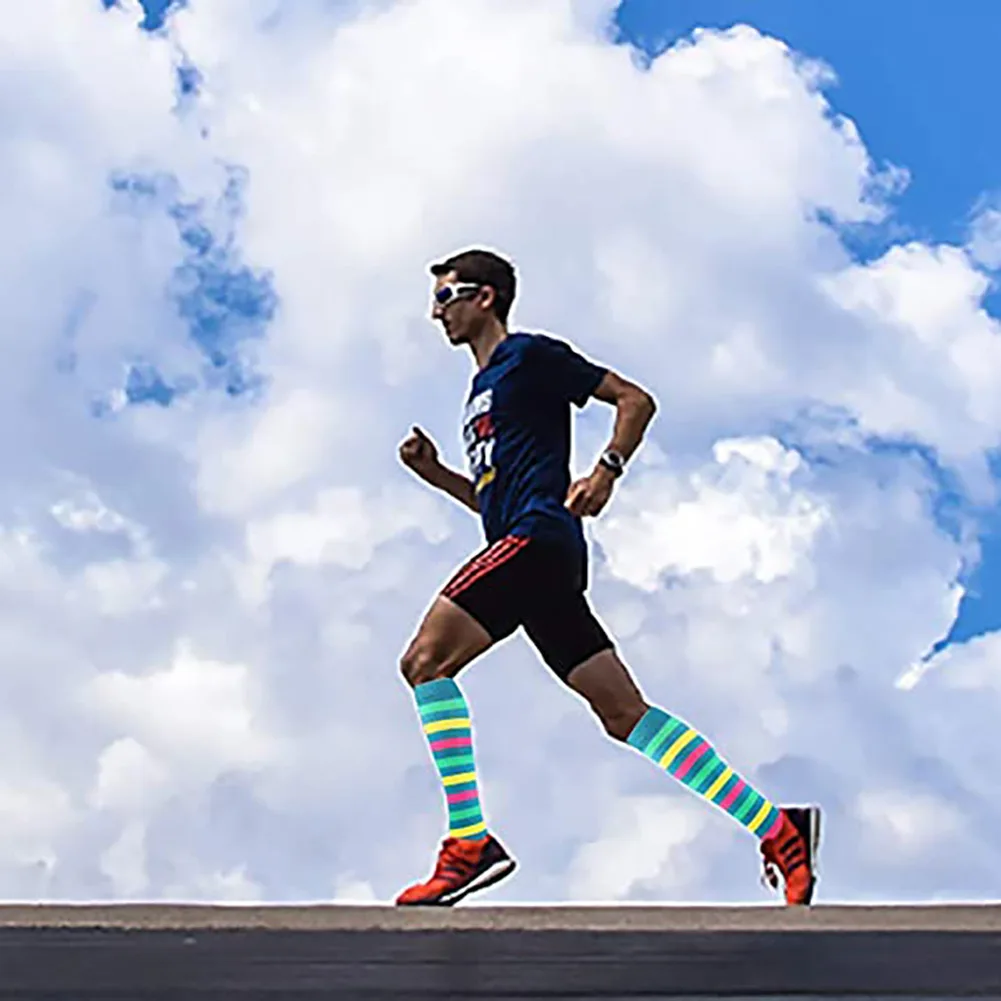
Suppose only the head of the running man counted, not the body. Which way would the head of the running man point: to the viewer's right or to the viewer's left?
to the viewer's left

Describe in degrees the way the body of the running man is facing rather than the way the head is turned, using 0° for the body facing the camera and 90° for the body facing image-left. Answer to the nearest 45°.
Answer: approximately 90°
